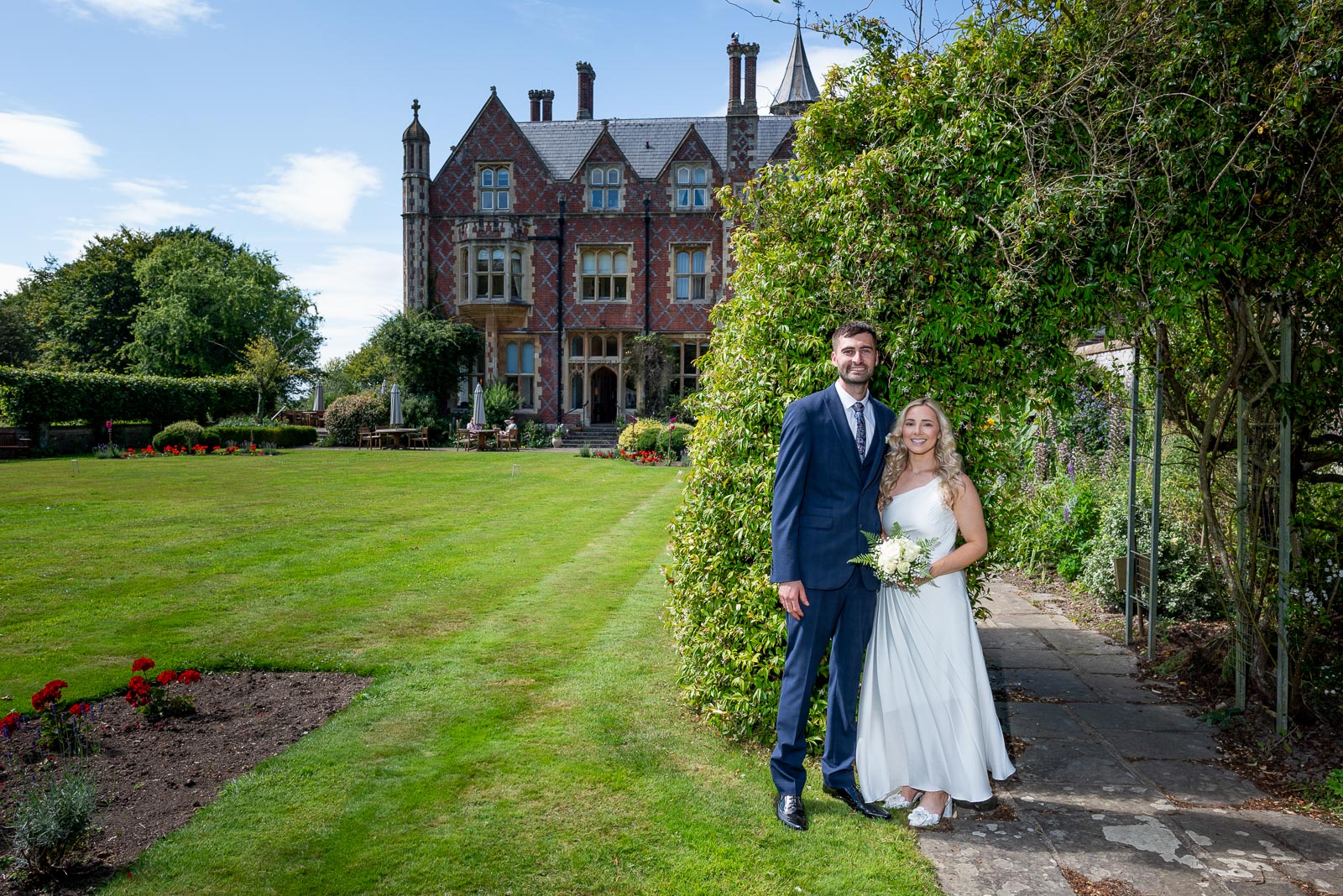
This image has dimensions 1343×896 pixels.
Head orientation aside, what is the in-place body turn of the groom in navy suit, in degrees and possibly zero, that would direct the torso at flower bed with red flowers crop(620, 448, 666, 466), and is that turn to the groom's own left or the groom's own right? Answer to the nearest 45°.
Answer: approximately 135° to the groom's own left

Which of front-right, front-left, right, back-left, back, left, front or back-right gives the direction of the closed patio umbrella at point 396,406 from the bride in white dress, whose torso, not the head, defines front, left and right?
right

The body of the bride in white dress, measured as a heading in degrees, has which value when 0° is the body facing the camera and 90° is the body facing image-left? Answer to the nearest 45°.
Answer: approximately 45°

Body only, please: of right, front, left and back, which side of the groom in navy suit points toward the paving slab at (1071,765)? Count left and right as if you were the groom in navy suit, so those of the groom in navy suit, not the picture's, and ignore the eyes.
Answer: left

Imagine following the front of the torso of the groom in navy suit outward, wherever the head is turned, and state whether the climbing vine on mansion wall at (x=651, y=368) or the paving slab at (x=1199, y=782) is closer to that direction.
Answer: the paving slab

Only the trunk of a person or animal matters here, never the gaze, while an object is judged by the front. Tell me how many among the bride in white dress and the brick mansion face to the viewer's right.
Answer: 0

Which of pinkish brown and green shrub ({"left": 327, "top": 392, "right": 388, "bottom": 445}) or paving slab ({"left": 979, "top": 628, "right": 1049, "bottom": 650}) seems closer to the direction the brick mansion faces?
the paving slab

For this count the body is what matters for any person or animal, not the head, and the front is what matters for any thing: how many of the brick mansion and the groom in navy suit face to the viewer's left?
0

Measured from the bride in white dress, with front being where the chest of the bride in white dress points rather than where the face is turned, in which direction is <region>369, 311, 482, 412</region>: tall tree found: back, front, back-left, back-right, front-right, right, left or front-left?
right

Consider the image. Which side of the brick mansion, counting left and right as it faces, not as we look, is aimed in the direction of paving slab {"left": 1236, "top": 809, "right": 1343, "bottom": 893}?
front

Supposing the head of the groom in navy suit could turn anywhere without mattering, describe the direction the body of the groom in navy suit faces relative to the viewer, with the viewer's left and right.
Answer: facing the viewer and to the right of the viewer
